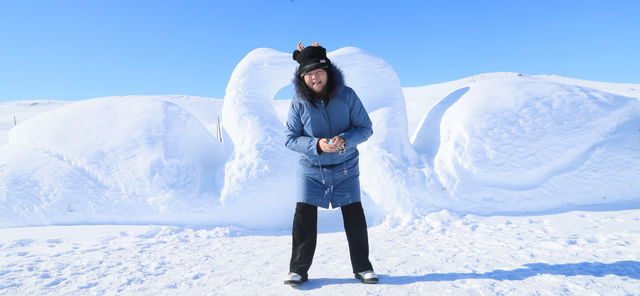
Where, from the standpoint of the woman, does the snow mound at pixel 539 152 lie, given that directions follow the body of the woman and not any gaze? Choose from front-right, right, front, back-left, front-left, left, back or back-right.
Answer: back-left

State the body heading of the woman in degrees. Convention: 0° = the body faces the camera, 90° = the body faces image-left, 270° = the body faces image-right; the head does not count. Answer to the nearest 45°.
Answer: approximately 0°

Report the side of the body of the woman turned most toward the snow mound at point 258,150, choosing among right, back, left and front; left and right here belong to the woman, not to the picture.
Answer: back

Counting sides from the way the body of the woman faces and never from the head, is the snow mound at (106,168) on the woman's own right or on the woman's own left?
on the woman's own right

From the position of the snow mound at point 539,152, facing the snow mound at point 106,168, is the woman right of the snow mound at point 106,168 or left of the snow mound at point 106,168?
left
